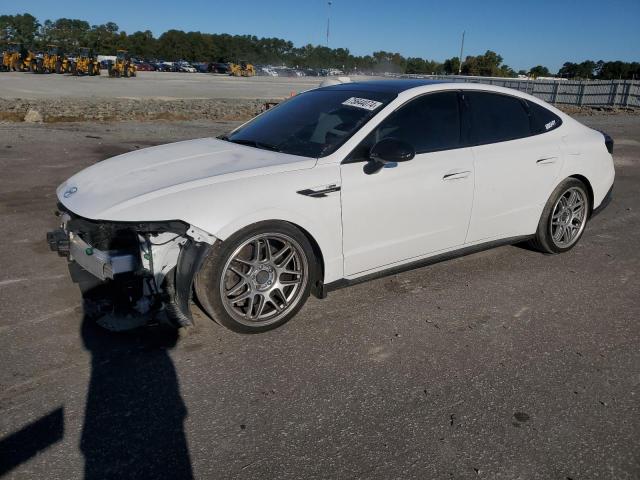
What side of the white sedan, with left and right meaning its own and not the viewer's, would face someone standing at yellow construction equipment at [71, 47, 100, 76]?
right

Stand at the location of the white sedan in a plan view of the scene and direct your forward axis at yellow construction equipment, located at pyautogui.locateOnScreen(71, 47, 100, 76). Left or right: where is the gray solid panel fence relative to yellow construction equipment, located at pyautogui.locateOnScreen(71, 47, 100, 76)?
right

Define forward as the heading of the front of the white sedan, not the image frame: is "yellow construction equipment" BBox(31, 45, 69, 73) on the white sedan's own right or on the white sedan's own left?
on the white sedan's own right

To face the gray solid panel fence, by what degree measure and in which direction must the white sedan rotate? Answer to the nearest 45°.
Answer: approximately 180°

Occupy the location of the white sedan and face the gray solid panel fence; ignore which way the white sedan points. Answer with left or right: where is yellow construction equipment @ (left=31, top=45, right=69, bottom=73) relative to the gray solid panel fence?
left

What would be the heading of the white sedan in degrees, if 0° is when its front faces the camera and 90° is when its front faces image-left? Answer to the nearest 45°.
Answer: approximately 45°
